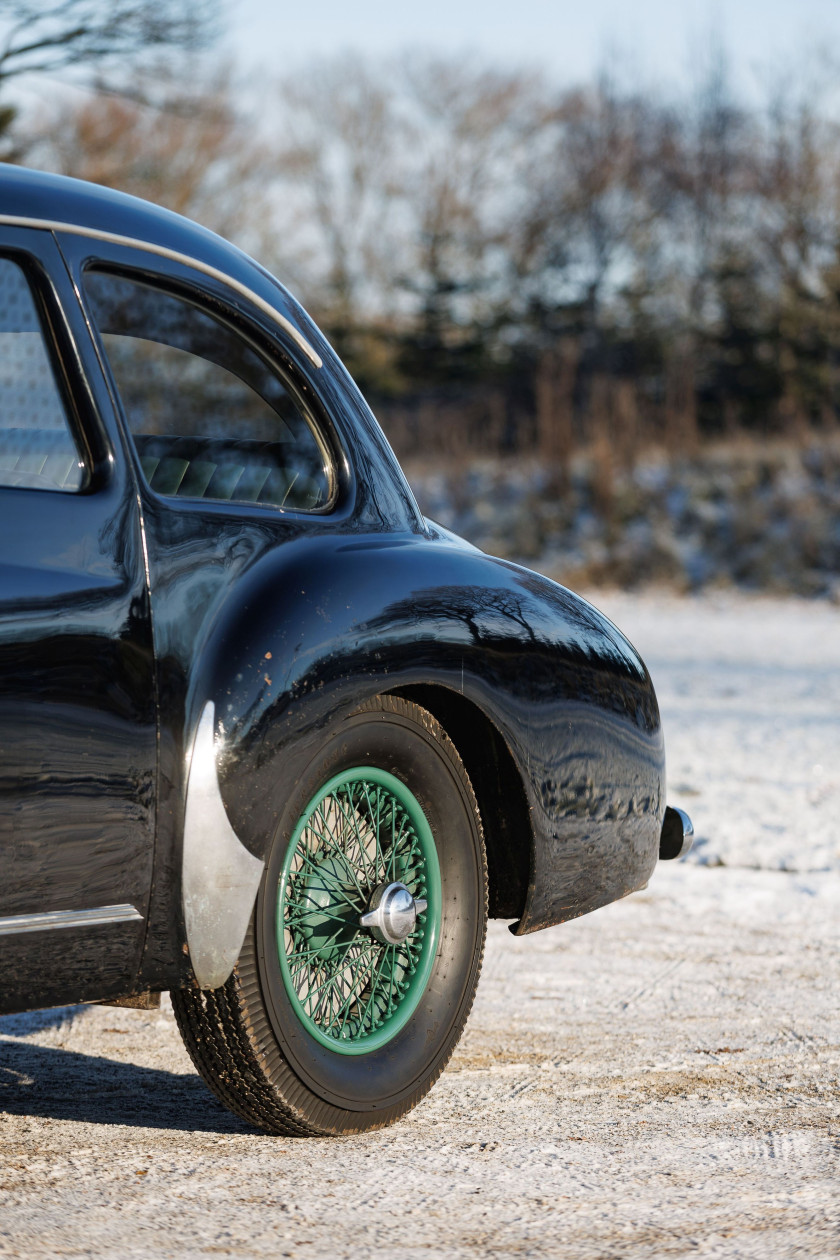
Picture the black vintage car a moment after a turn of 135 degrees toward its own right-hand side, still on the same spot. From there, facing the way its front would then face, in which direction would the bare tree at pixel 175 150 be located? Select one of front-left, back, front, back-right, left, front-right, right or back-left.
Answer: front

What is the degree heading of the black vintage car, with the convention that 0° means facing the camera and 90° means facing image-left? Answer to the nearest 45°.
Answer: approximately 45°
